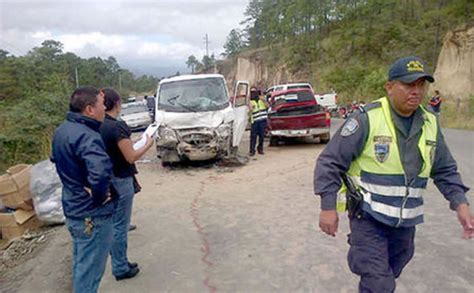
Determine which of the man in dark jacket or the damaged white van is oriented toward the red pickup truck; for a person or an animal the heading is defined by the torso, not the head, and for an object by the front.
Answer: the man in dark jacket

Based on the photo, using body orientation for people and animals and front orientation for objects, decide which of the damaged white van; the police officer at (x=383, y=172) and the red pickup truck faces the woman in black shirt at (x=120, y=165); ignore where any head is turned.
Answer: the damaged white van

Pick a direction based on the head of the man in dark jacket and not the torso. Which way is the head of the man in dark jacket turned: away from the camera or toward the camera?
away from the camera

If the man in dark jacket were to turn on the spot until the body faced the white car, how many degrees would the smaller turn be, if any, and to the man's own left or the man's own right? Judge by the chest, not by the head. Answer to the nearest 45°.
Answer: approximately 45° to the man's own left

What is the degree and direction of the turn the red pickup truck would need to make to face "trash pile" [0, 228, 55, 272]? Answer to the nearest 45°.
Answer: approximately 135° to its left

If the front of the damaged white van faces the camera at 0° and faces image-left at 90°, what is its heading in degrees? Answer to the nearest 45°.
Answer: approximately 0°

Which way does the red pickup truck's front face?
away from the camera

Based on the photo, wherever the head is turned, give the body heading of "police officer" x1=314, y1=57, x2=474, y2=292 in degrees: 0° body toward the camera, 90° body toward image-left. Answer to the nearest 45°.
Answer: approximately 315°

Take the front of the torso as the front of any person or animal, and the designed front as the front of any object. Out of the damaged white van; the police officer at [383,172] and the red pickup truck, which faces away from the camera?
the red pickup truck

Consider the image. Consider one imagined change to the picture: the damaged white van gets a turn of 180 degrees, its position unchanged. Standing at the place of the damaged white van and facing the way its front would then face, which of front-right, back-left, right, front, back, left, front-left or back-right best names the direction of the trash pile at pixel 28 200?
back-left

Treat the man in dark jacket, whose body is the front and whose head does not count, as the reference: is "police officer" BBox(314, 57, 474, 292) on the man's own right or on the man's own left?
on the man's own right

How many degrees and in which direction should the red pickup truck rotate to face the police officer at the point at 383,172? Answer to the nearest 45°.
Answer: approximately 180°

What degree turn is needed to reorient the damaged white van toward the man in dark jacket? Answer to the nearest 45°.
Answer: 0° — it already faces them

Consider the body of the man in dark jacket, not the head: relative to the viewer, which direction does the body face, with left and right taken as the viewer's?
facing away from the viewer and to the right of the viewer

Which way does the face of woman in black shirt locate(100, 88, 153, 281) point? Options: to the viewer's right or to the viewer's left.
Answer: to the viewer's right
